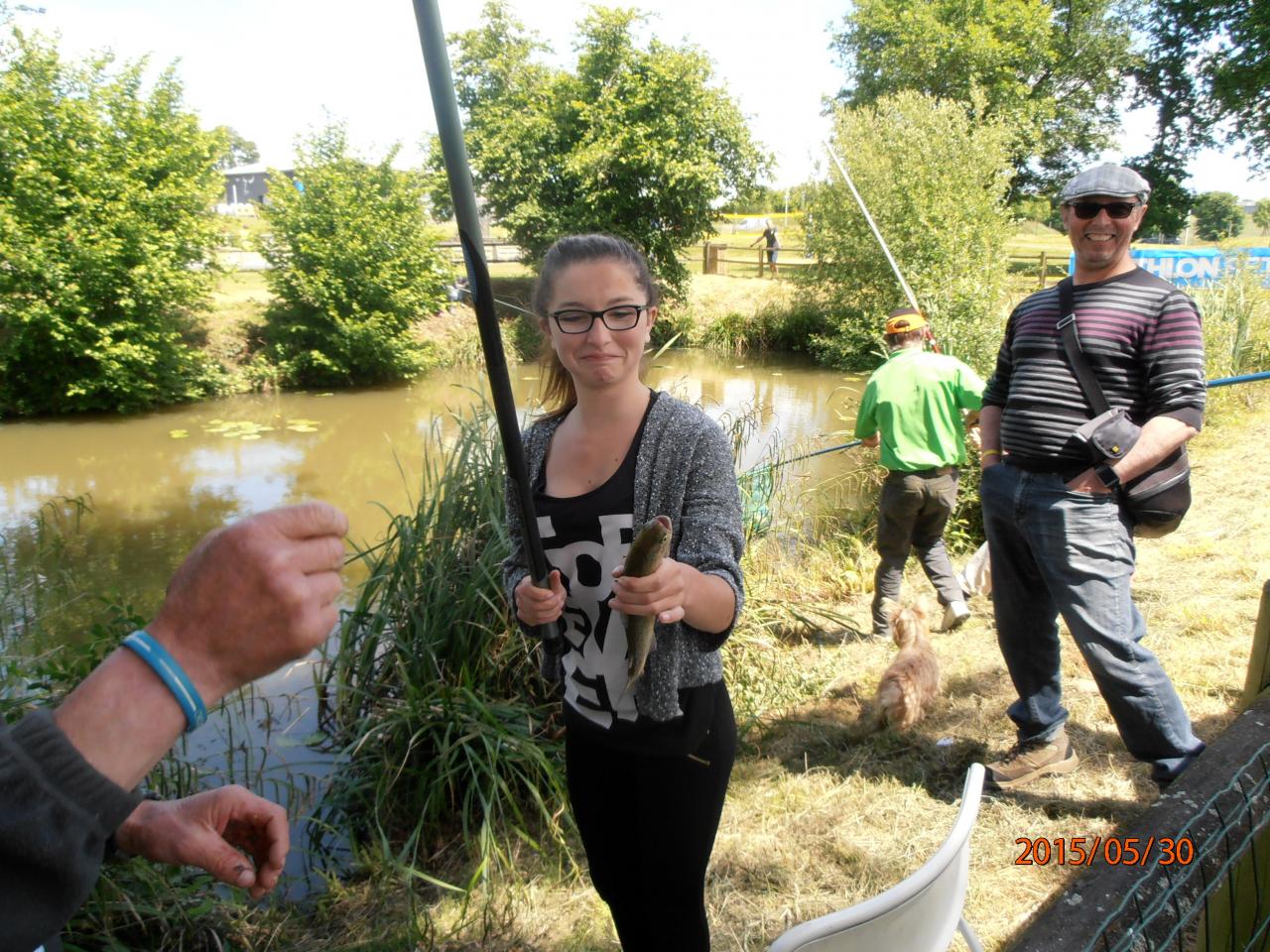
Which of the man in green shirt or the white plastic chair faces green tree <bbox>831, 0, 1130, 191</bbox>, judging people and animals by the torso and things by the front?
the man in green shirt

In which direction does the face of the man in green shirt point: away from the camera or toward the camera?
away from the camera

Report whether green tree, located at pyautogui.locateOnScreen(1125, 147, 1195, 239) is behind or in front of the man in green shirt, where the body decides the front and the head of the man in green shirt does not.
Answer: in front

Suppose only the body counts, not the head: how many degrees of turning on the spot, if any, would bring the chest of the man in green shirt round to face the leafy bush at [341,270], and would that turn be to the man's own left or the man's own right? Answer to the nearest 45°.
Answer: approximately 45° to the man's own left

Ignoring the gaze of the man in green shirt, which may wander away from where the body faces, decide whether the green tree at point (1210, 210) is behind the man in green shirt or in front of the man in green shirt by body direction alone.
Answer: in front

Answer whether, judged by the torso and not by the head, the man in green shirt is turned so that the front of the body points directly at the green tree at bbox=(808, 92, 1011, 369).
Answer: yes

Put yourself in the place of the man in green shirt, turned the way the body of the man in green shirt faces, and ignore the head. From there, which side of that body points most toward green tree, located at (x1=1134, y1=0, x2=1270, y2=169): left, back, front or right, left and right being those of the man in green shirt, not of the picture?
front

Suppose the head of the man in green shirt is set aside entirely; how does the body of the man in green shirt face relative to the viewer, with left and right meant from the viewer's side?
facing away from the viewer

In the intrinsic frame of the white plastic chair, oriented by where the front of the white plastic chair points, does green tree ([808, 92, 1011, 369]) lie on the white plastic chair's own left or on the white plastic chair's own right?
on the white plastic chair's own right

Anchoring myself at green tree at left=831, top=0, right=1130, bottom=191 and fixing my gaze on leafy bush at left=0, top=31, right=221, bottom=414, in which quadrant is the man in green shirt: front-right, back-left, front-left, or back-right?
front-left
